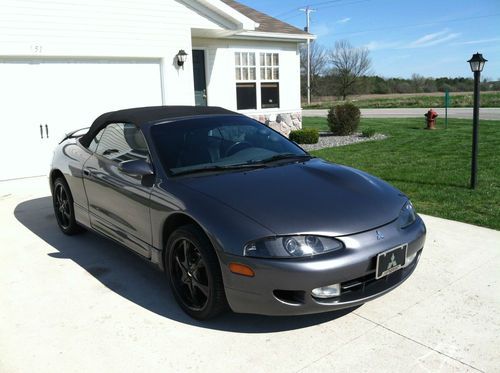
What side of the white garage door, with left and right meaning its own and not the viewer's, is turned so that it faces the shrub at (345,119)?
left

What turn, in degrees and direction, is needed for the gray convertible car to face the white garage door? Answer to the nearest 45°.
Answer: approximately 180°

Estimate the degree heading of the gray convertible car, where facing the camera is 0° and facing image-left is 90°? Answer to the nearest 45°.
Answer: approximately 315°

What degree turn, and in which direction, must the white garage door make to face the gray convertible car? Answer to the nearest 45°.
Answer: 0° — it already faces it

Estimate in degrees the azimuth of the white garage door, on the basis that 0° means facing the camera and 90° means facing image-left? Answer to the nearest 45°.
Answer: approximately 0°

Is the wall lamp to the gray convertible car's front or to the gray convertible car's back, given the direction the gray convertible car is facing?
to the back

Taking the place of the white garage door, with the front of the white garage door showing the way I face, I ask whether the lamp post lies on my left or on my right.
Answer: on my left

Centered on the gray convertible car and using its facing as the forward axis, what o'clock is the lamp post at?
The lamp post is roughly at 9 o'clock from the gray convertible car.
